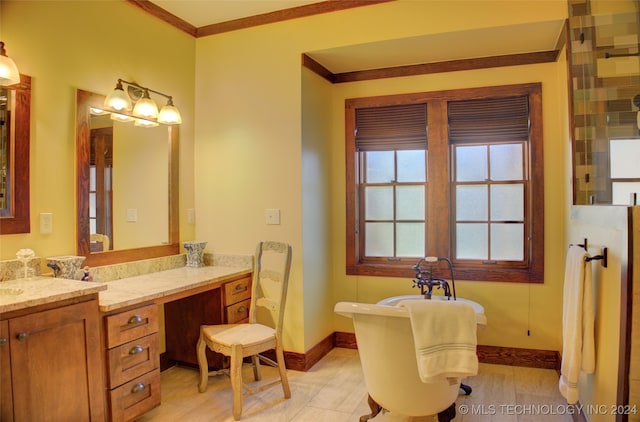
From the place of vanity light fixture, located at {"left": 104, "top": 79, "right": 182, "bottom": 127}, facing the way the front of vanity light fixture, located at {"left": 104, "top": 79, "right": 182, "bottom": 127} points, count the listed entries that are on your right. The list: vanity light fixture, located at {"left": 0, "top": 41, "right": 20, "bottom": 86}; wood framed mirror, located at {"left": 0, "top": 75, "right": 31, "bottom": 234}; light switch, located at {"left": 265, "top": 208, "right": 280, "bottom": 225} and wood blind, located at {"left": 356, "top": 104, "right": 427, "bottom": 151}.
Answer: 2

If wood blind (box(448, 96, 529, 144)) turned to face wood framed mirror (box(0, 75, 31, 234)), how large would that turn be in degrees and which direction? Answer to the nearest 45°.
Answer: approximately 45° to its right

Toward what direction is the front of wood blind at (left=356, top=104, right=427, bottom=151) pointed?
toward the camera

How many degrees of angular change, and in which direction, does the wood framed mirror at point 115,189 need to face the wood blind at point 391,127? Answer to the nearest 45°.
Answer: approximately 45° to its left

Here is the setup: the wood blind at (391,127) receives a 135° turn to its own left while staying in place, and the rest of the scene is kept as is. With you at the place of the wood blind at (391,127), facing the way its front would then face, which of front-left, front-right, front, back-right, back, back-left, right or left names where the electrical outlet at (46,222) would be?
back

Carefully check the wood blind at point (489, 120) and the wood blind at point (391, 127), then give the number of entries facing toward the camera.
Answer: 2

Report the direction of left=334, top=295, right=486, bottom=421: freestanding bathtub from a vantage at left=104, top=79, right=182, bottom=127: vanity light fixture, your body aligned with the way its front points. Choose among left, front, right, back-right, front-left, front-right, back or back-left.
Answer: front

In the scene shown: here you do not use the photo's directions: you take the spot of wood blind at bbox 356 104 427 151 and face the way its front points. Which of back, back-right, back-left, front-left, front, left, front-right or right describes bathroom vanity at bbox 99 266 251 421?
front-right

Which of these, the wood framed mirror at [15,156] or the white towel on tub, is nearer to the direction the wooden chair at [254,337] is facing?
the wood framed mirror

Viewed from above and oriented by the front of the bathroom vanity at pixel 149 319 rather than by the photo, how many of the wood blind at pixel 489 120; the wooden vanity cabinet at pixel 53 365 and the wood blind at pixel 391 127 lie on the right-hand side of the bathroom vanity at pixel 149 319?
1

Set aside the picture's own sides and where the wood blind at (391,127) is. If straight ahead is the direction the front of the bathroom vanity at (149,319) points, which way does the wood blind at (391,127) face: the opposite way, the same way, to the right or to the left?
to the right

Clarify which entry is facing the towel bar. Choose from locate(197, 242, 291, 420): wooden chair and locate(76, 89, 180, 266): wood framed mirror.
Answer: the wood framed mirror

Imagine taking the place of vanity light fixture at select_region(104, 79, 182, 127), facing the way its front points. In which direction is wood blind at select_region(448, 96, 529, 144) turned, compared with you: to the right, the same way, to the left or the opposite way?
to the right

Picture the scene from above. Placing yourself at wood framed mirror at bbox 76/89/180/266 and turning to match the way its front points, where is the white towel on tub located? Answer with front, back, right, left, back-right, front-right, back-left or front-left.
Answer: front

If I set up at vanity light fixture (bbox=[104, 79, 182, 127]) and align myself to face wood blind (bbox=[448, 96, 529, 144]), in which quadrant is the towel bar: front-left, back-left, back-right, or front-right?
front-right

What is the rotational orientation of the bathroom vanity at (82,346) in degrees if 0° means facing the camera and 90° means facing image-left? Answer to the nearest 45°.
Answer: approximately 315°

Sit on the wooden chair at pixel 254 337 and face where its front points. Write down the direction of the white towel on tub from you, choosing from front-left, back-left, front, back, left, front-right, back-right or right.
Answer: left

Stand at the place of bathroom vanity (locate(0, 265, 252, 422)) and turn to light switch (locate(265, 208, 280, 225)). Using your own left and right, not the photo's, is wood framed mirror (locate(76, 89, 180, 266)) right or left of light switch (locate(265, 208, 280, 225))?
left

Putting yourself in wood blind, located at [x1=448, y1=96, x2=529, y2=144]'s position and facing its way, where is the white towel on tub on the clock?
The white towel on tub is roughly at 12 o'clock from the wood blind.

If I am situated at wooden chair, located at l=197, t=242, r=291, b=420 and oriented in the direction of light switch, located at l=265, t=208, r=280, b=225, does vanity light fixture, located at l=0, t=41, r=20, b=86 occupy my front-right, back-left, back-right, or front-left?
back-left
